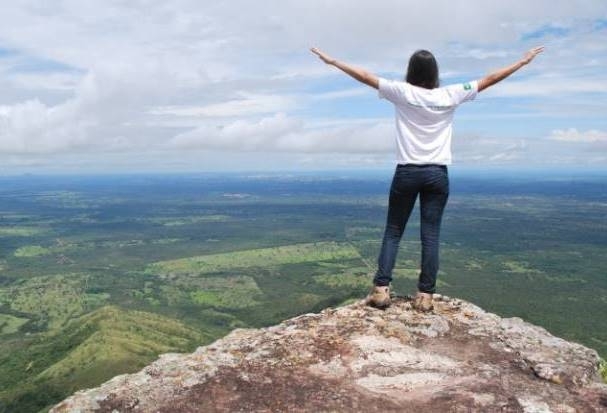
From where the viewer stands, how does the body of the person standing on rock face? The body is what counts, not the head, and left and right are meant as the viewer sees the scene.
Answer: facing away from the viewer
